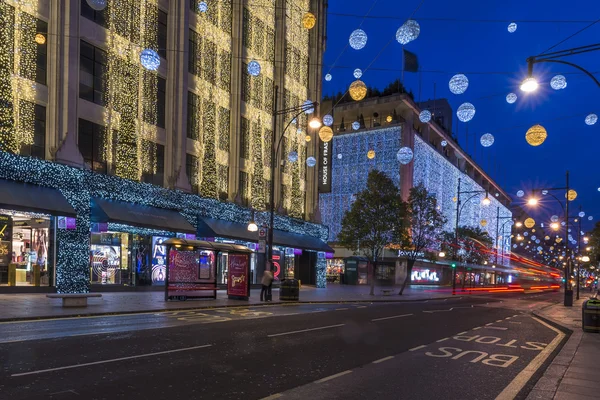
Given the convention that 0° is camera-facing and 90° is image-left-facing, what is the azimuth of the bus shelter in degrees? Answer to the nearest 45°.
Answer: approximately 315°

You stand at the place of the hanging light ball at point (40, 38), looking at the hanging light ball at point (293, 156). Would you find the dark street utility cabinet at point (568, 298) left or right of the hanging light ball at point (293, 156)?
right
